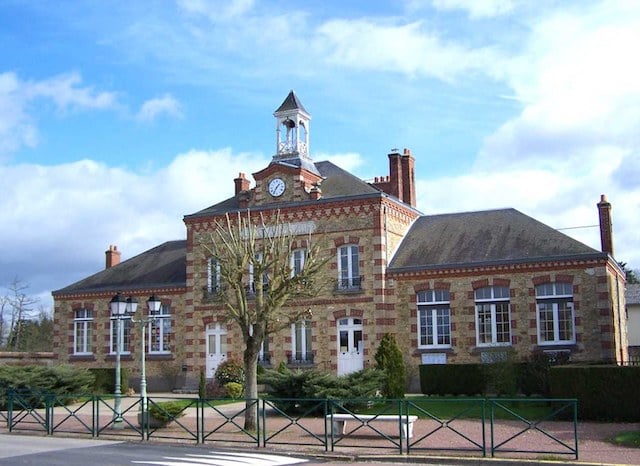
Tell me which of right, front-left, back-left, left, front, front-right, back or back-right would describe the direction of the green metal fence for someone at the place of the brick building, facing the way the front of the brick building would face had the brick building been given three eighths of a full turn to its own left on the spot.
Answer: right

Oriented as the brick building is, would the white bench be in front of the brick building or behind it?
in front

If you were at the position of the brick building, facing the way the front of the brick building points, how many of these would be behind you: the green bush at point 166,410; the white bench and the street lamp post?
0

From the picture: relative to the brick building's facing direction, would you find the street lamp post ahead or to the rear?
ahead

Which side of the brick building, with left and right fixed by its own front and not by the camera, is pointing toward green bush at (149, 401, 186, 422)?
front

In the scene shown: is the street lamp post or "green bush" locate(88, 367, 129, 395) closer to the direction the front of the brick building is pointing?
the street lamp post

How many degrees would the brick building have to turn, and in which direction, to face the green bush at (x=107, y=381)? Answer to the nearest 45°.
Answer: approximately 45° to its right

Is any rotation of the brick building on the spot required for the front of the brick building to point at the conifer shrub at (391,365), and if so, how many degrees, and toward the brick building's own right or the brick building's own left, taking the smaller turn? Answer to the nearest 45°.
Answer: approximately 45° to the brick building's own left

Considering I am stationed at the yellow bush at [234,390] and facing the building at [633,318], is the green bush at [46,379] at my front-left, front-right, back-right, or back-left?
back-left

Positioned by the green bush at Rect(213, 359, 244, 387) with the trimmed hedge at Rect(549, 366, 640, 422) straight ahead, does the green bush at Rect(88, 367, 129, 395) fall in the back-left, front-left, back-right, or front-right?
back-right
